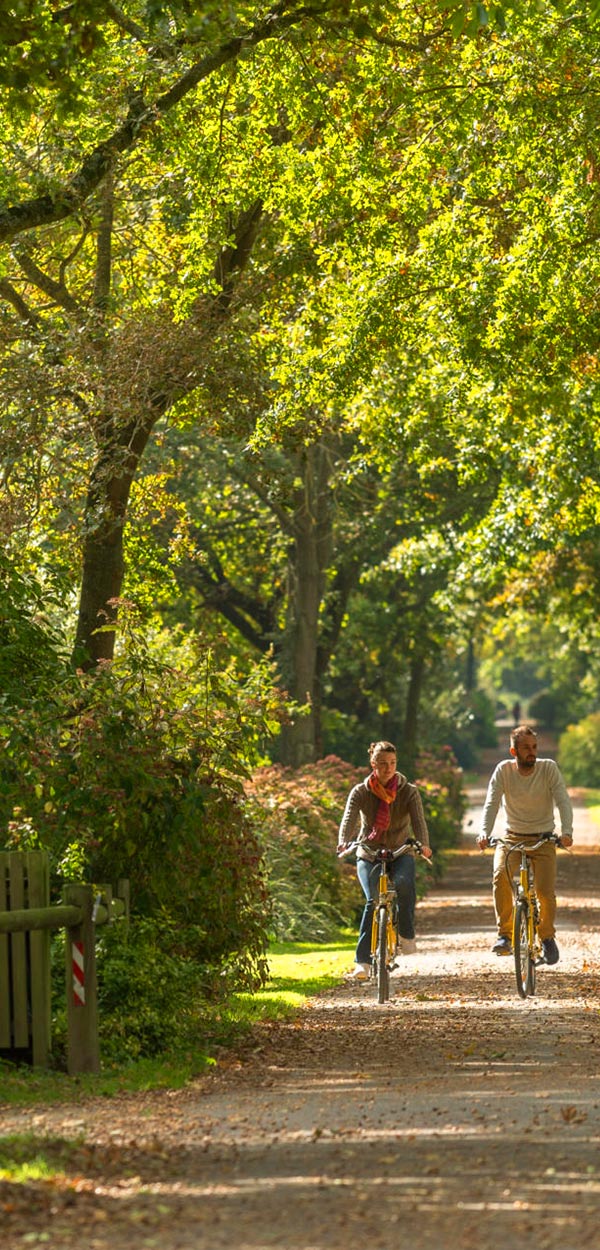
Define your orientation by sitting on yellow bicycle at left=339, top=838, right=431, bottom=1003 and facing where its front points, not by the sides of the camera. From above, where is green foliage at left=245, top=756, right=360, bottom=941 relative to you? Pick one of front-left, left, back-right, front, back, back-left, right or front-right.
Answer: back

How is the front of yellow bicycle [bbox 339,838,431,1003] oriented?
toward the camera

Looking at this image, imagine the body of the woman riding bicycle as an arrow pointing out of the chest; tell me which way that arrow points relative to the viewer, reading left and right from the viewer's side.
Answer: facing the viewer

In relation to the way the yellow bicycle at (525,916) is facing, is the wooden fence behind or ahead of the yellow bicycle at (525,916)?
ahead

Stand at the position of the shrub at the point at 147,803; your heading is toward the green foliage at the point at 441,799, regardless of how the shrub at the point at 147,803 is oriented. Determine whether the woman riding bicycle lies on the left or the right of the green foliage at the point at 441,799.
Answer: right

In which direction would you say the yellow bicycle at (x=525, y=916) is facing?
toward the camera

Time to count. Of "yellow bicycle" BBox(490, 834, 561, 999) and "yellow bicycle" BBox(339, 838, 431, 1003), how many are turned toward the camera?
2

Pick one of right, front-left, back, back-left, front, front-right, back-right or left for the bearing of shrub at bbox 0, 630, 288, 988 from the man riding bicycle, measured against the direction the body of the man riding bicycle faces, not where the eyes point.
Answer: front-right

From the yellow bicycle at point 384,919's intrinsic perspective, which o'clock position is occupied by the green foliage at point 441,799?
The green foliage is roughly at 6 o'clock from the yellow bicycle.

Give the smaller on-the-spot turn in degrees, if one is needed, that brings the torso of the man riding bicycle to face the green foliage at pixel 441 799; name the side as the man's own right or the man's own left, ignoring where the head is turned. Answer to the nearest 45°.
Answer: approximately 180°

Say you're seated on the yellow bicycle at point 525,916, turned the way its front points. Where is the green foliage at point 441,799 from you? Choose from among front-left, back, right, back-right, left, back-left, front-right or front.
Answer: back

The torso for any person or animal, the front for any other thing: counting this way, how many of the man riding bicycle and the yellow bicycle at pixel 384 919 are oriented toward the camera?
2

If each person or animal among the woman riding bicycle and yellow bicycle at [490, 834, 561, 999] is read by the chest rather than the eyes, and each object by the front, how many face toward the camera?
2

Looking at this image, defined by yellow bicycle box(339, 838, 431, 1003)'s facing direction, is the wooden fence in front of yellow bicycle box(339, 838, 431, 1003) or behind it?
in front

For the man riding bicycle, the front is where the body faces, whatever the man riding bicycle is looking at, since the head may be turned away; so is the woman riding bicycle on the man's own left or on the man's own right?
on the man's own right

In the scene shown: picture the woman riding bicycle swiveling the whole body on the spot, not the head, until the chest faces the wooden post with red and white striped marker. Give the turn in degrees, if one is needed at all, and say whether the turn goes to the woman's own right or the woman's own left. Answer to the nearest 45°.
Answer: approximately 45° to the woman's own right
